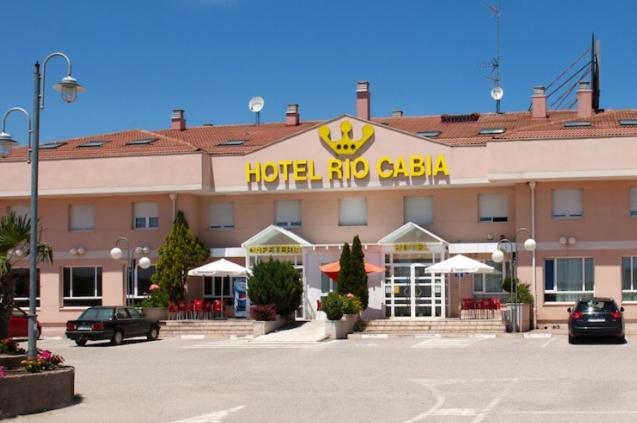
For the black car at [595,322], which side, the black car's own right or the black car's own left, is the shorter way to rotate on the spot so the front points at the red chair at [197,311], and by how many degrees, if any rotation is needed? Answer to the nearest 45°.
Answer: approximately 45° to the black car's own left

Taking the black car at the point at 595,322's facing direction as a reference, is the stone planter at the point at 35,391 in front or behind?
behind

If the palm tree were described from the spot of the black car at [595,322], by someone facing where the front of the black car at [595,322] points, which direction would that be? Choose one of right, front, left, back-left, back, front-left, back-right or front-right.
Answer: back-left

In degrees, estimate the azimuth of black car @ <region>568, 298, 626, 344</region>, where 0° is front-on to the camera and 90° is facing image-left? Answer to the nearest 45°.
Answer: approximately 180°

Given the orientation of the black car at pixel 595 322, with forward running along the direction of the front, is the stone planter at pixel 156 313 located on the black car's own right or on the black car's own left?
on the black car's own left

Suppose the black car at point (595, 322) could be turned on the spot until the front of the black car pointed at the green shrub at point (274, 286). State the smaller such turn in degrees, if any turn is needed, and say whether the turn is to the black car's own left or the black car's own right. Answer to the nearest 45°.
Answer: approximately 45° to the black car's own left

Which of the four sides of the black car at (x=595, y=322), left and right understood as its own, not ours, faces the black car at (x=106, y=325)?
left
